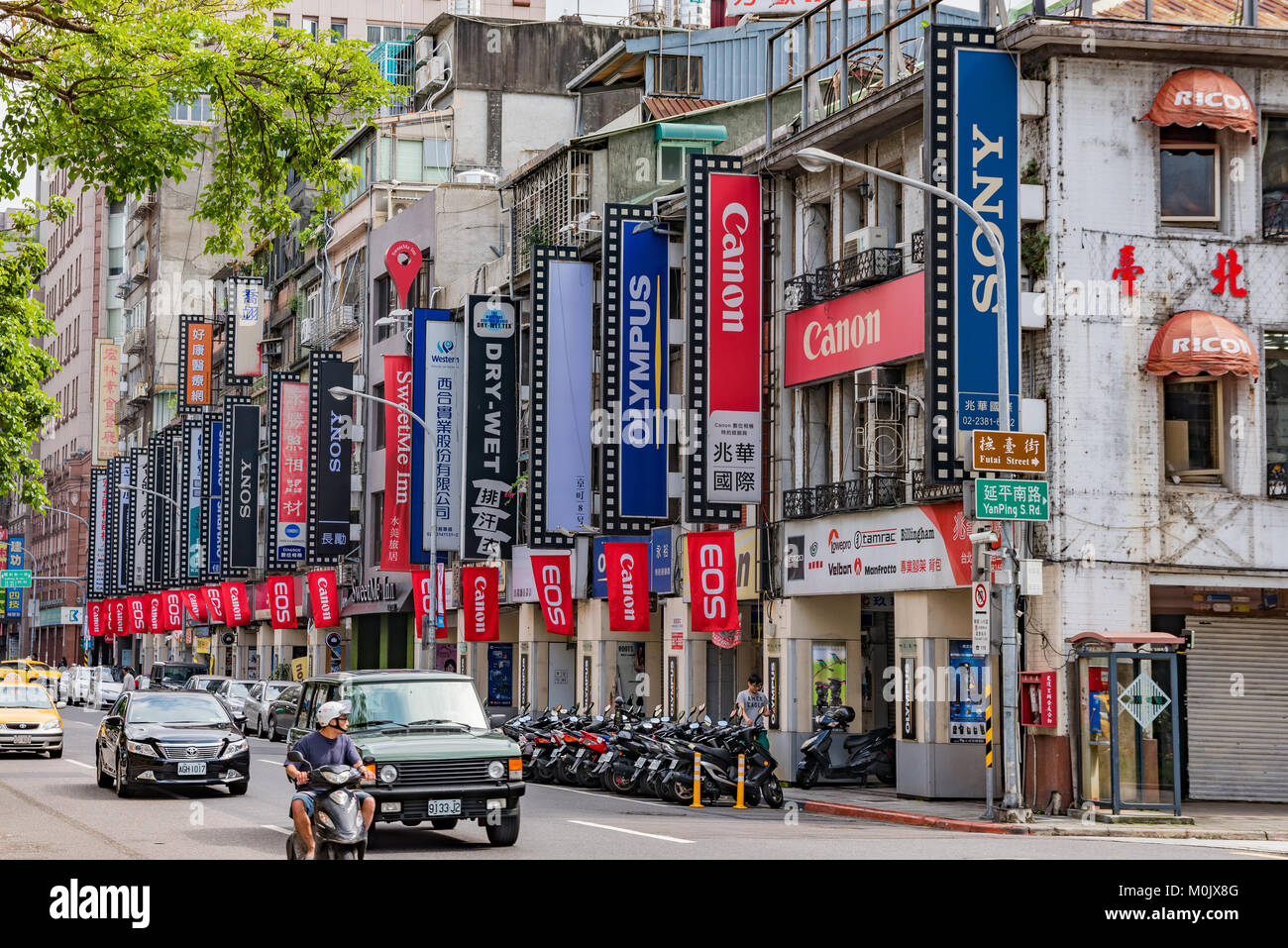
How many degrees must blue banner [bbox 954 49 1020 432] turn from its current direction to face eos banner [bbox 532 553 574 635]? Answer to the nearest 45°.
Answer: approximately 135° to its right

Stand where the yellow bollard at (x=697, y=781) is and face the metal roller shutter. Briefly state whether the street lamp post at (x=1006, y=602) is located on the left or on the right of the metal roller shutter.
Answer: right

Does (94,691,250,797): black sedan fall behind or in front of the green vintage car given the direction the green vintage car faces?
behind

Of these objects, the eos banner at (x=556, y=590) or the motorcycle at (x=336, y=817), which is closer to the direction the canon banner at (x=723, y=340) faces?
the motorcycle

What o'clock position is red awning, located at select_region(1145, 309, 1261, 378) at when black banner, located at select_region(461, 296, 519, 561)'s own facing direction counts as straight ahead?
The red awning is roughly at 11 o'clock from the black banner.

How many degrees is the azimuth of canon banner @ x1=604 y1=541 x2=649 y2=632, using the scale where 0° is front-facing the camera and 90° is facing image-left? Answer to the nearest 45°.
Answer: approximately 0°

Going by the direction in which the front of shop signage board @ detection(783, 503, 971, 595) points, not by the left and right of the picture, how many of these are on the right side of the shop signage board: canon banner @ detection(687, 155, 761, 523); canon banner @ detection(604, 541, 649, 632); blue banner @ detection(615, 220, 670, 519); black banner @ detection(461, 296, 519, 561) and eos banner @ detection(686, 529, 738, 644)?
5

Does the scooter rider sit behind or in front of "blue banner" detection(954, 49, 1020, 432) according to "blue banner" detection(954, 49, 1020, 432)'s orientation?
in front

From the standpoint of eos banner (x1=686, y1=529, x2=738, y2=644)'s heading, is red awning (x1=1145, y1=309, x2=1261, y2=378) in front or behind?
in front
